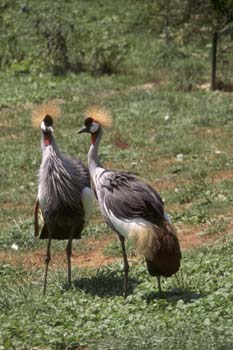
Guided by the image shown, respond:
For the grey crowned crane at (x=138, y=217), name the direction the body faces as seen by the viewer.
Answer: to the viewer's left

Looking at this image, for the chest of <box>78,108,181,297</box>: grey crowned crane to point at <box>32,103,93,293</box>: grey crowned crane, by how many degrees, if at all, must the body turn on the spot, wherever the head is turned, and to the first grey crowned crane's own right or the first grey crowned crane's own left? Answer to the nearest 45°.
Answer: approximately 45° to the first grey crowned crane's own right
